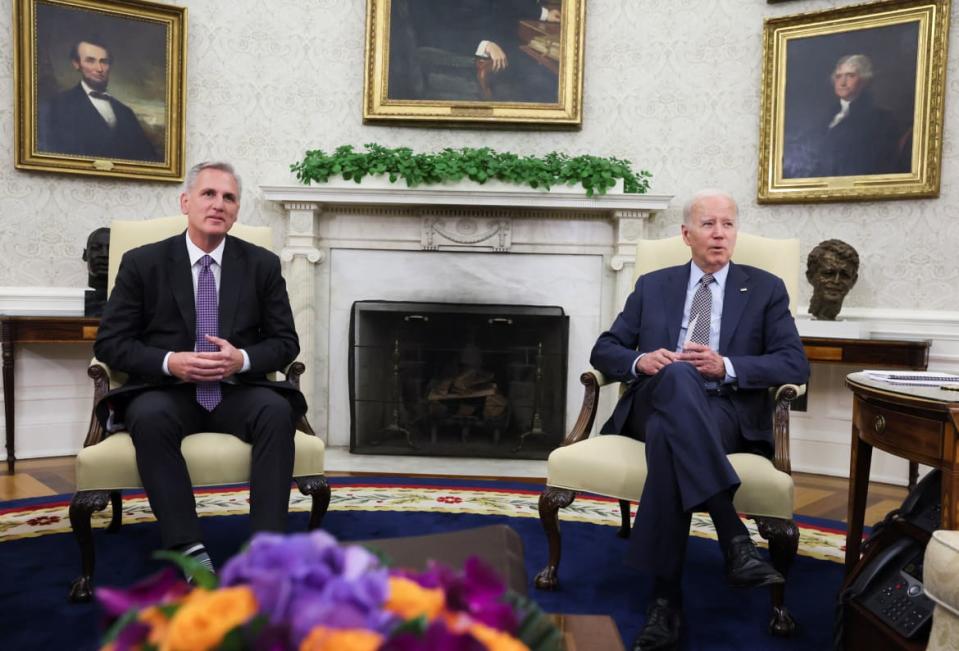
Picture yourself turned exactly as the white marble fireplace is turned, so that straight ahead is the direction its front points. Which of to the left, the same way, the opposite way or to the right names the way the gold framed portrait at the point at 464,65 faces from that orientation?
the same way

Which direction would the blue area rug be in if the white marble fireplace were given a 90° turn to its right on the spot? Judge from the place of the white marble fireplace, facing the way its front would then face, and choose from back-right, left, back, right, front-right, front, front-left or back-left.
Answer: left

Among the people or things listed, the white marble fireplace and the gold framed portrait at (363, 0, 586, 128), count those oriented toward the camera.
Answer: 2

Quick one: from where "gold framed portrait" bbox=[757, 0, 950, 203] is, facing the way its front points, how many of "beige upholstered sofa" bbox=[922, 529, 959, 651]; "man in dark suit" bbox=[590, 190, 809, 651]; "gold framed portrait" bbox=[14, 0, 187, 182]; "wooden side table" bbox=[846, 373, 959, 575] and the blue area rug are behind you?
0

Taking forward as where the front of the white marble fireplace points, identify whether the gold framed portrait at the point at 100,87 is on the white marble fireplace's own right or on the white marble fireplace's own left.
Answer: on the white marble fireplace's own right

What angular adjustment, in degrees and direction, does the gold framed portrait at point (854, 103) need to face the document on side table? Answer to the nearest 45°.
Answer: approximately 45° to its left

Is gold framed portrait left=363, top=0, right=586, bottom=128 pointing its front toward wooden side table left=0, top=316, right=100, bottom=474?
no

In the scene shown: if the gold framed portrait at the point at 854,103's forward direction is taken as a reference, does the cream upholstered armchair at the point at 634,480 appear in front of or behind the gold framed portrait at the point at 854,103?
in front

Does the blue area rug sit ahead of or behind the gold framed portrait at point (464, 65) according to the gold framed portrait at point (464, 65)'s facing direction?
ahead

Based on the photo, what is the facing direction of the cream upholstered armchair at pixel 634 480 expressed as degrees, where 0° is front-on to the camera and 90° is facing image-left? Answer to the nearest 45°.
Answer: approximately 45°

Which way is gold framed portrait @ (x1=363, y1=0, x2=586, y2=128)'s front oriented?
toward the camera

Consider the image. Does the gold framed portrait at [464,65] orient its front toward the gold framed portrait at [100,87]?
no

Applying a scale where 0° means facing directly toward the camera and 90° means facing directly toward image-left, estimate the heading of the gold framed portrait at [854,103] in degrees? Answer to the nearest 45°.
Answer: approximately 45°

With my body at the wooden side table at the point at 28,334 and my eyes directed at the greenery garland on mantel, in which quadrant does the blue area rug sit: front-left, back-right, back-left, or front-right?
front-right
